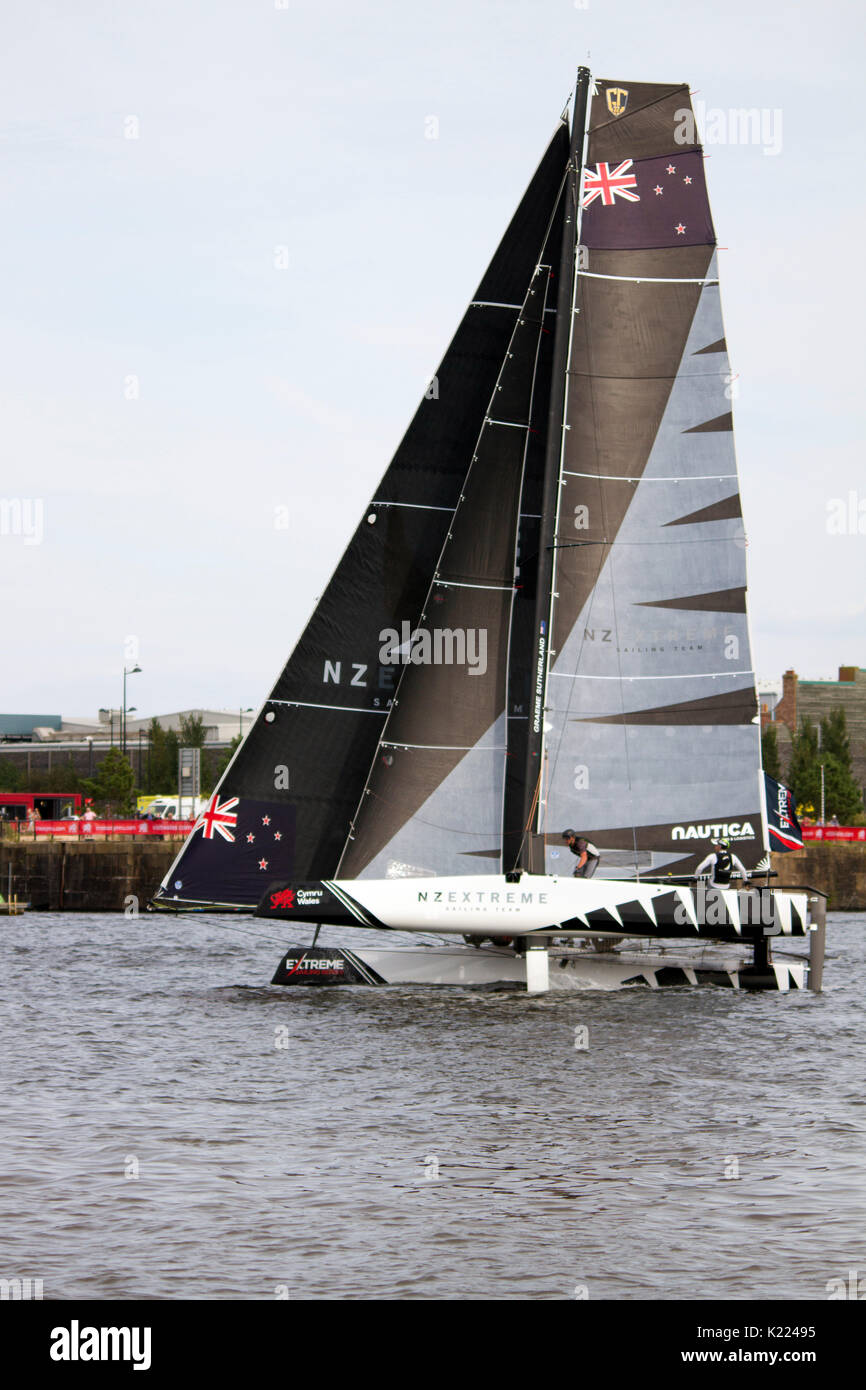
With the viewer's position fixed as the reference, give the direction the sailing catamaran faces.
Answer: facing to the left of the viewer

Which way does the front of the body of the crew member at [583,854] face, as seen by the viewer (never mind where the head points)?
to the viewer's left

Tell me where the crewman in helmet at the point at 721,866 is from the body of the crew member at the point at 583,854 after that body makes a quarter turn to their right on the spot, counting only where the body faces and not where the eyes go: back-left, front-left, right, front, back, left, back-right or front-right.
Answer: right
